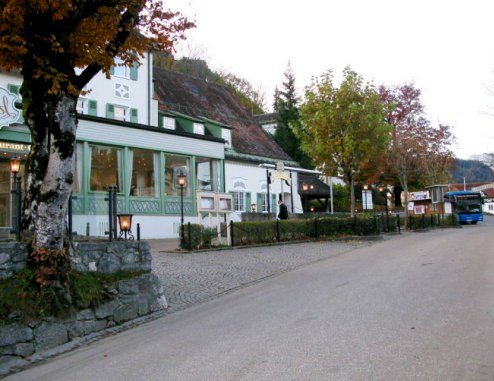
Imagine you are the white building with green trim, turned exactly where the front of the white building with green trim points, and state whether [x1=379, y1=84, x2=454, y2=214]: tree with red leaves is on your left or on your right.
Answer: on your left

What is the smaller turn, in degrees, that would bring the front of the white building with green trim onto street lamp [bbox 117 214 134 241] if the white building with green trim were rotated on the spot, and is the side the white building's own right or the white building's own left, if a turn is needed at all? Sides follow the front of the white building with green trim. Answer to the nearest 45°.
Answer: approximately 45° to the white building's own right

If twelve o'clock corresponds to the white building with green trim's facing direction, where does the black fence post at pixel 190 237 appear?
The black fence post is roughly at 1 o'clock from the white building with green trim.

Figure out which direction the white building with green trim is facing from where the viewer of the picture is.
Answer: facing the viewer and to the right of the viewer

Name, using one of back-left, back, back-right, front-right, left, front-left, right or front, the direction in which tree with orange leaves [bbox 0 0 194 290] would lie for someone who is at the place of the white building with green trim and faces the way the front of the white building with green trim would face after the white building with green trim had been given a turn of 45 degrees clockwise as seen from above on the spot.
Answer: front

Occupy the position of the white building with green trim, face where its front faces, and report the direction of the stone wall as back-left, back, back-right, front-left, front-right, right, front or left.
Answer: front-right
